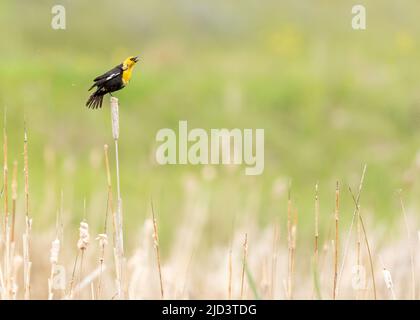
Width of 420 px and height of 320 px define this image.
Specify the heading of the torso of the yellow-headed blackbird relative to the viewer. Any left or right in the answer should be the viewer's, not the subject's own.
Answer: facing to the right of the viewer
